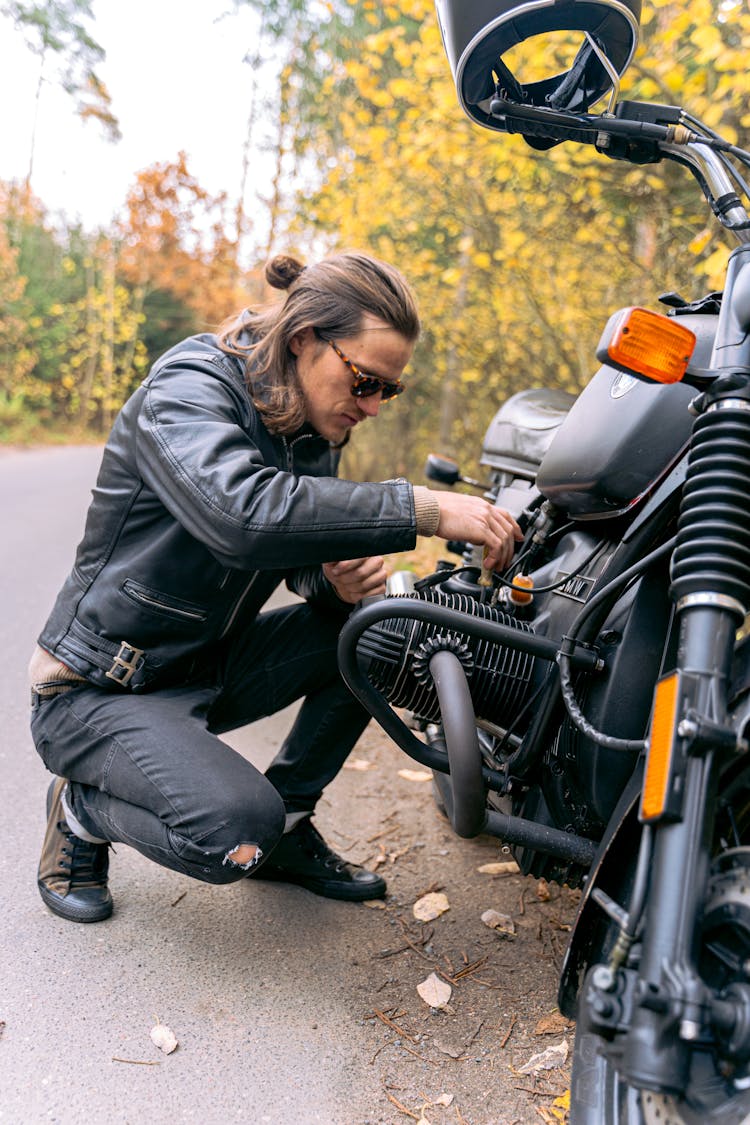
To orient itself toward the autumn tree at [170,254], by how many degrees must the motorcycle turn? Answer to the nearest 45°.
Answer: approximately 180°

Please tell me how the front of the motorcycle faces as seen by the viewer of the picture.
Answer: facing the viewer and to the right of the viewer

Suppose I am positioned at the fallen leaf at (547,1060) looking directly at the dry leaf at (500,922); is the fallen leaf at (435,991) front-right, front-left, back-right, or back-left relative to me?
front-left

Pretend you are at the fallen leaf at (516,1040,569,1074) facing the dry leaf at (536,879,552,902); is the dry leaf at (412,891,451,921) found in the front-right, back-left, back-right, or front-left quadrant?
front-left
